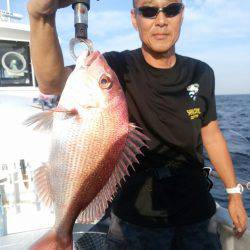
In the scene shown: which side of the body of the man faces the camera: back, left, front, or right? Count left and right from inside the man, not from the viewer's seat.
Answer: front
